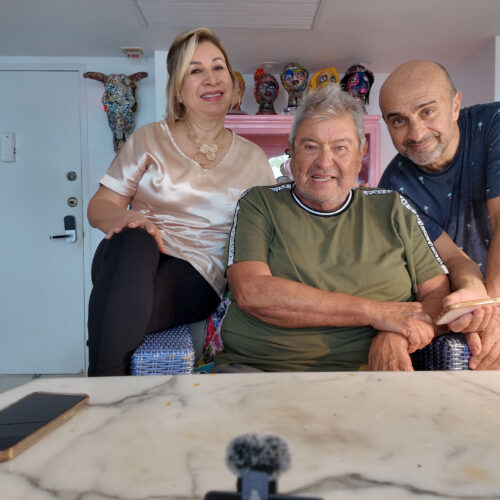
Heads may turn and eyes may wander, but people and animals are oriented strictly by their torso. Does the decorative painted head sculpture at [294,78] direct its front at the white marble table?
yes

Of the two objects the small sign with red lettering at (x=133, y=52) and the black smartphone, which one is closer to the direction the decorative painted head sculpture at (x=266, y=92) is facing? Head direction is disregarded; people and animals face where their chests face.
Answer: the black smartphone

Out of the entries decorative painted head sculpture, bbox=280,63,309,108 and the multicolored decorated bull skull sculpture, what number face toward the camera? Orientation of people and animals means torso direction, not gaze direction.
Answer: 2

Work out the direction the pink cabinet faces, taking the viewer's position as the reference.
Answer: facing the viewer

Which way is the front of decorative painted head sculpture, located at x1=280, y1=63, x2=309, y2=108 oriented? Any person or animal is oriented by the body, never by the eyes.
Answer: toward the camera

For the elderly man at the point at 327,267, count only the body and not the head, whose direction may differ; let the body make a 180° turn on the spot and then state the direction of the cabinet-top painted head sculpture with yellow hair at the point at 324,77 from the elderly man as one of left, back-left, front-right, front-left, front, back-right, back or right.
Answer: front

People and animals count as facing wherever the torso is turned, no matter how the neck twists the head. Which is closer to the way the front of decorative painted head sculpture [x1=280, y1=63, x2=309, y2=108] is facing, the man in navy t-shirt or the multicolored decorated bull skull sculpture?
the man in navy t-shirt

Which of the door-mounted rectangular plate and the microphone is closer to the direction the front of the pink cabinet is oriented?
the microphone

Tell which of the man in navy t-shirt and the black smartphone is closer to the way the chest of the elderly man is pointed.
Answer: the black smartphone

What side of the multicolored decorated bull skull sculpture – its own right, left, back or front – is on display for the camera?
front

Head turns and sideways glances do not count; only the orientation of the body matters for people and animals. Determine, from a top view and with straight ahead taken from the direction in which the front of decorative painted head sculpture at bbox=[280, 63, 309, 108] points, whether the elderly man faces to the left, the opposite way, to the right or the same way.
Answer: the same way

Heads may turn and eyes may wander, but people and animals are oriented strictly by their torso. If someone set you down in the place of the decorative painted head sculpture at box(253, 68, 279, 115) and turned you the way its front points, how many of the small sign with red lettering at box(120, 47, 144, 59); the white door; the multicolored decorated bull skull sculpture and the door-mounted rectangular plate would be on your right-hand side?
4

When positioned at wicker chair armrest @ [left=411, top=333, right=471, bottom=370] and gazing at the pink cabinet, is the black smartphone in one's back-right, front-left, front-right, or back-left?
back-left

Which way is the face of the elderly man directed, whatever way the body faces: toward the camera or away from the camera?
toward the camera

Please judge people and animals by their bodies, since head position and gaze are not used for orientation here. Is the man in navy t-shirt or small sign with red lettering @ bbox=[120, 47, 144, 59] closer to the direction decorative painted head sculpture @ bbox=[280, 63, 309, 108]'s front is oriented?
the man in navy t-shirt

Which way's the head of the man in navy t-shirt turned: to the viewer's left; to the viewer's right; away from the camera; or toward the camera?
toward the camera
